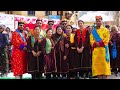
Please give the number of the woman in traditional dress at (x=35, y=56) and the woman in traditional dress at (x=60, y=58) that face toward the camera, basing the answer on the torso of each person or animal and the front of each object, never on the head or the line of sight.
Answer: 2

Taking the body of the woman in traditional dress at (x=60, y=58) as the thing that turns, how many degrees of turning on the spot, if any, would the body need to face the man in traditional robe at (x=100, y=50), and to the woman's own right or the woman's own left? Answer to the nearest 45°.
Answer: approximately 90° to the woman's own left

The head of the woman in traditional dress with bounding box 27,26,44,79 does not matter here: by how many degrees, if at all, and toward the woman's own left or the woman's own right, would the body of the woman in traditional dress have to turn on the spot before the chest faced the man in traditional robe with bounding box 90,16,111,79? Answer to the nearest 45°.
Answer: approximately 90° to the woman's own left

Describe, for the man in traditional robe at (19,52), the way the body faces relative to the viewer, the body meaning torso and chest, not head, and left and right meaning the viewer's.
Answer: facing the viewer and to the right of the viewer

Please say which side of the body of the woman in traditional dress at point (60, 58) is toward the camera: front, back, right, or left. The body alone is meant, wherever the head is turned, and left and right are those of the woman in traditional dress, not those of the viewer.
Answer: front

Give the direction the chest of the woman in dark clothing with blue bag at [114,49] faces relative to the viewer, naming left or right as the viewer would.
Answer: facing the viewer and to the left of the viewer

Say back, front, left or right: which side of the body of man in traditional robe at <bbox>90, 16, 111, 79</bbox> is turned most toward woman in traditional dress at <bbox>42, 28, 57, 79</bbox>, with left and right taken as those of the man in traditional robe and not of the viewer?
right

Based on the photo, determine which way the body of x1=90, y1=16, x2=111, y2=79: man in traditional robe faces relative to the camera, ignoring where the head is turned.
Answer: toward the camera

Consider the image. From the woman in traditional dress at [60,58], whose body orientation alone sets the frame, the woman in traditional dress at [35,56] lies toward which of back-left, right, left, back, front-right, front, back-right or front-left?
right

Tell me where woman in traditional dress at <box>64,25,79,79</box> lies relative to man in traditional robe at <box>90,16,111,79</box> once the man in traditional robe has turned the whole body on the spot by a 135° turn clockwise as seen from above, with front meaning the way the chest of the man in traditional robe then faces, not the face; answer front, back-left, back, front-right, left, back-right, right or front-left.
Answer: front-left

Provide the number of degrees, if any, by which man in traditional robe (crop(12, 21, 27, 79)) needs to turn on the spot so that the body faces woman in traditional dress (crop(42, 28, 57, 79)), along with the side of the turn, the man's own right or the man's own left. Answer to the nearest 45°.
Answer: approximately 45° to the man's own left

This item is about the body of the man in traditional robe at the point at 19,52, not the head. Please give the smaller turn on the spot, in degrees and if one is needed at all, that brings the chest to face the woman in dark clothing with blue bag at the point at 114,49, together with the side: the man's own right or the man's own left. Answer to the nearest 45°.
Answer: approximately 45° to the man's own left

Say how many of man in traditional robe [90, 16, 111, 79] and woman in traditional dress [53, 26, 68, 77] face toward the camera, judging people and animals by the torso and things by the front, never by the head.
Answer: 2

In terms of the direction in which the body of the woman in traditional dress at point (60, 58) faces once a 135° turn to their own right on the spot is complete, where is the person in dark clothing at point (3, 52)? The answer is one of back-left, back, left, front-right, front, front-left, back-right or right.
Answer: front-left

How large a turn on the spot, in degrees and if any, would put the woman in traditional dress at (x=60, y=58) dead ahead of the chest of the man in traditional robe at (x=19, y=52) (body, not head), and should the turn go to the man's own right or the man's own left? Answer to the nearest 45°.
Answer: approximately 45° to the man's own left
